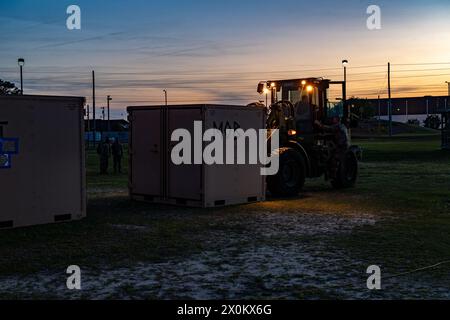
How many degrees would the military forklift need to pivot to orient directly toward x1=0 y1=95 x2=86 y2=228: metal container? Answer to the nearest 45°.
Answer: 0° — it already faces it

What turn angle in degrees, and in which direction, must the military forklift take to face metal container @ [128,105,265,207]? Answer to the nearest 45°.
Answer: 0° — it already faces it

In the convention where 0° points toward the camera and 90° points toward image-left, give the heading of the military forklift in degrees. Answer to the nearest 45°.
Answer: approximately 45°
